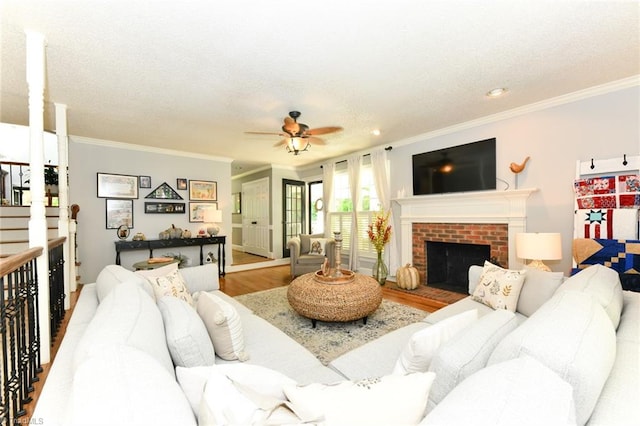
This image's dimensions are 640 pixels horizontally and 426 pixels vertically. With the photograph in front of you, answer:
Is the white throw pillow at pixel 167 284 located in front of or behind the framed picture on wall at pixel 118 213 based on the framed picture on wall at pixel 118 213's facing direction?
in front

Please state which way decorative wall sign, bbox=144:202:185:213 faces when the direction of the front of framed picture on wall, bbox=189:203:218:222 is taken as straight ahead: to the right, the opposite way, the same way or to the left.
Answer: the same way

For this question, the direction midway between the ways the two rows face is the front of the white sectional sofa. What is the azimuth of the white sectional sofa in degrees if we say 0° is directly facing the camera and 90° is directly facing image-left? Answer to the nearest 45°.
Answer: approximately 180°

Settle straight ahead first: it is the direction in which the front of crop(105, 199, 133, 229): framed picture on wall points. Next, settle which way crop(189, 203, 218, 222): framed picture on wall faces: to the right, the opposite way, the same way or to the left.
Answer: the same way

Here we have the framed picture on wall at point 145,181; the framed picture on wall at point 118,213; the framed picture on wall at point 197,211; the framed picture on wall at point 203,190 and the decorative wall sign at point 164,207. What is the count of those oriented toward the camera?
5

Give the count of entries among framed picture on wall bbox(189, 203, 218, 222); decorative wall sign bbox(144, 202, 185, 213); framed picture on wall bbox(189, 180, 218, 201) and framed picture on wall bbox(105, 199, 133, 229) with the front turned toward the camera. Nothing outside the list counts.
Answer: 4

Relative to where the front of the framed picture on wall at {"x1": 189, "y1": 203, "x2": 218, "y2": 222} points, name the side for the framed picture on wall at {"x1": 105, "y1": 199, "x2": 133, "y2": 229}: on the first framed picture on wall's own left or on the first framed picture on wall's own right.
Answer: on the first framed picture on wall's own right

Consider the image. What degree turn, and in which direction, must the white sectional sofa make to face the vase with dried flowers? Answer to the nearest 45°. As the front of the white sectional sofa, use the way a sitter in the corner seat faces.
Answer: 0° — it already faces it

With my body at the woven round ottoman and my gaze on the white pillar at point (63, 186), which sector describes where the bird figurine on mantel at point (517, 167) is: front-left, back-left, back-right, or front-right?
back-right

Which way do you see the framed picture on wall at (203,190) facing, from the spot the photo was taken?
facing the viewer

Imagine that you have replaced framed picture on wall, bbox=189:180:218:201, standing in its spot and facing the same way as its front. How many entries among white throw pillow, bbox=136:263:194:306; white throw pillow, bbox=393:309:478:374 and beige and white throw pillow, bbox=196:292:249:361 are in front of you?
3

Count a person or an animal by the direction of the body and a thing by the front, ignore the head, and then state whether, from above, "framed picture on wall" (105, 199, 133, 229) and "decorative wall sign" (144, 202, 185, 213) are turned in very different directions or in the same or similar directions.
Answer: same or similar directions

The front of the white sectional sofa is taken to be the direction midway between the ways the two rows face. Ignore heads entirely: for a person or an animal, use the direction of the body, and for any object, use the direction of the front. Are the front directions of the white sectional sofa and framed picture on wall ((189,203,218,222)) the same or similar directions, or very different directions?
very different directions

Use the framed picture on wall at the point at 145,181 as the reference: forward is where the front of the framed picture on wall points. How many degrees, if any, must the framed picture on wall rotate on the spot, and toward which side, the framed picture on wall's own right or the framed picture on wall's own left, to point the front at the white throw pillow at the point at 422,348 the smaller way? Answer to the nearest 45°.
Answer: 0° — it already faces it

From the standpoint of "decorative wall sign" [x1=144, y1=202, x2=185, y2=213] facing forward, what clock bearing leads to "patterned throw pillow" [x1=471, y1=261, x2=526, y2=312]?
The patterned throw pillow is roughly at 11 o'clock from the decorative wall sign.

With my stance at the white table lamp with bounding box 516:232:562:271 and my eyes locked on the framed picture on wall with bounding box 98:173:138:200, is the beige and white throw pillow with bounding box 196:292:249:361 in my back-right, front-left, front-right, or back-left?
front-left

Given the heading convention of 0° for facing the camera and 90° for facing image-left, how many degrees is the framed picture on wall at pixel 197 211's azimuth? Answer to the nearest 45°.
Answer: approximately 0°

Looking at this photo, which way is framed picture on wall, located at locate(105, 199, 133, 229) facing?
toward the camera
